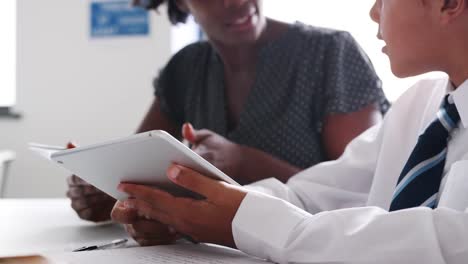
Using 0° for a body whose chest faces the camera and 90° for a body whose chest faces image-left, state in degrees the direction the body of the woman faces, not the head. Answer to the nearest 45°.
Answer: approximately 45°

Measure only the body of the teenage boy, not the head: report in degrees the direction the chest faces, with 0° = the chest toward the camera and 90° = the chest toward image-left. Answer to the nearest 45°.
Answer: approximately 45°

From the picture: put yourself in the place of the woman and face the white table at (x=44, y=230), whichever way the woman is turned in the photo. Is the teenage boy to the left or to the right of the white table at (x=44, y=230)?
left

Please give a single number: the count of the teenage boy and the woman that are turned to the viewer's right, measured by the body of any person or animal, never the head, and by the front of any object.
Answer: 0

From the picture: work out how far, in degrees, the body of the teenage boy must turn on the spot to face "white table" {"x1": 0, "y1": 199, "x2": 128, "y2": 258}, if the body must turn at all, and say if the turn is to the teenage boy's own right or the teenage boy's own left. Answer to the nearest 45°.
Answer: approximately 45° to the teenage boy's own right

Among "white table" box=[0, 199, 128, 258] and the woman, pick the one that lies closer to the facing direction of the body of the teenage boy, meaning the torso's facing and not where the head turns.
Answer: the white table

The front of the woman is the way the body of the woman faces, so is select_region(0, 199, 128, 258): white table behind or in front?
in front
